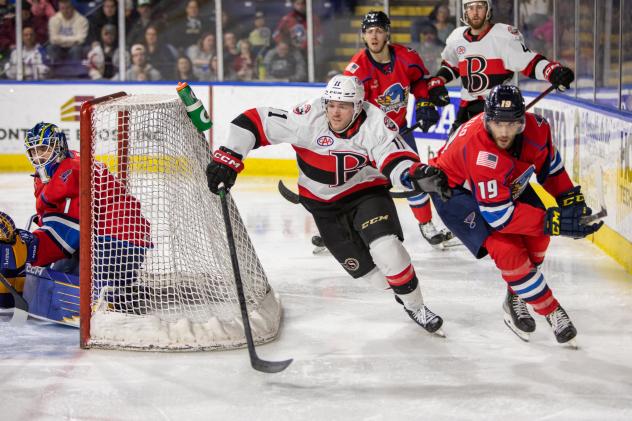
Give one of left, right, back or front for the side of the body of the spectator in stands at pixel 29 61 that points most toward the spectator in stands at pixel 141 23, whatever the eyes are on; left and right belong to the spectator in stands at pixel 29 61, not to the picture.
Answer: left

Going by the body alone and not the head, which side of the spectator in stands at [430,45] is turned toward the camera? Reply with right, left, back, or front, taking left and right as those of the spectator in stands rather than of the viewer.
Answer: front

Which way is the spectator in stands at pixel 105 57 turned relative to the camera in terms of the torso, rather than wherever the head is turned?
toward the camera

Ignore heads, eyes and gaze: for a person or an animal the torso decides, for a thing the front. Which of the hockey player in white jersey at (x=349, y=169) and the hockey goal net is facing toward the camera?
the hockey player in white jersey

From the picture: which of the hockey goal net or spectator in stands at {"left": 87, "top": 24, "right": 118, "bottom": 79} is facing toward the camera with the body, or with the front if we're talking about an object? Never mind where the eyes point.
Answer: the spectator in stands

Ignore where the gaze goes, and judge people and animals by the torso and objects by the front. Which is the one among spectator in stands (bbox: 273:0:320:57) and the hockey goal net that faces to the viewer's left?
the hockey goal net

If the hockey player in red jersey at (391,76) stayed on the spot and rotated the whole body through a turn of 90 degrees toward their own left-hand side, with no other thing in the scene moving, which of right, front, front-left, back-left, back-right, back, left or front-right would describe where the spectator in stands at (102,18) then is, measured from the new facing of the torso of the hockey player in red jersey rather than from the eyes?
back-left

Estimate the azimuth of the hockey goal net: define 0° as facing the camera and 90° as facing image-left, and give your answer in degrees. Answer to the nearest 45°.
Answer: approximately 90°

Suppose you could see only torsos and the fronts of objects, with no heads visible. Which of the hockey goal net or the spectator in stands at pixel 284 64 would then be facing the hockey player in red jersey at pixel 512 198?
the spectator in stands

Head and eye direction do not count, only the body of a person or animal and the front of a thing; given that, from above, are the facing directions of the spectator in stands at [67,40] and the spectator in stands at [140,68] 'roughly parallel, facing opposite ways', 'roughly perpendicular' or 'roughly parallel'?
roughly parallel

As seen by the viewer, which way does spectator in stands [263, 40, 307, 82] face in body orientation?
toward the camera

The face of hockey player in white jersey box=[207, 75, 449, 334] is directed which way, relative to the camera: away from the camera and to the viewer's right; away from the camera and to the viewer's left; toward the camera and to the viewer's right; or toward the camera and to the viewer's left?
toward the camera and to the viewer's left

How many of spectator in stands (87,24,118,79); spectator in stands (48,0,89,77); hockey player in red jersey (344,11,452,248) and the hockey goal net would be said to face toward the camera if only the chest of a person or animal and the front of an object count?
3

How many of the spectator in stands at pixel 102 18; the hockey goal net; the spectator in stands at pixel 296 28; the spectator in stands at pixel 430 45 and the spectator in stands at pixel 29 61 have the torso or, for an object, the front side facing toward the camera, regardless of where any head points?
4

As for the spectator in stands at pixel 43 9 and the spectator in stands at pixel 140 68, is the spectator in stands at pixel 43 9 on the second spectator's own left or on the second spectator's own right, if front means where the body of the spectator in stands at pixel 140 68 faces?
on the second spectator's own right

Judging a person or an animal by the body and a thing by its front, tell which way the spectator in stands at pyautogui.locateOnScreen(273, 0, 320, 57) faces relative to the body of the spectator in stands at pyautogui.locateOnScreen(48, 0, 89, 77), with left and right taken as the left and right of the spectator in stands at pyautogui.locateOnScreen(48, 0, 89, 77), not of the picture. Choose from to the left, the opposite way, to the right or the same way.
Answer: the same way

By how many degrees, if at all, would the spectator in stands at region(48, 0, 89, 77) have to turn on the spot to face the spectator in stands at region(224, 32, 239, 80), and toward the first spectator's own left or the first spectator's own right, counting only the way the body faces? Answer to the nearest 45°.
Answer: approximately 45° to the first spectator's own left
